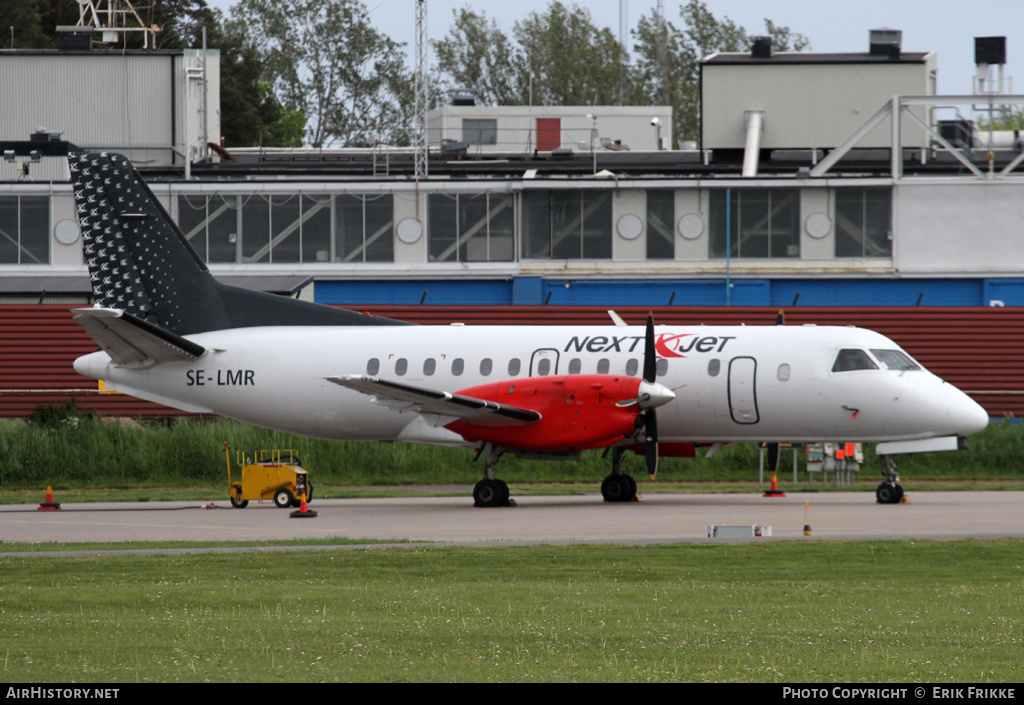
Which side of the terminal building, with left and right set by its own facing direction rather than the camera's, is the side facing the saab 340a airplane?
front

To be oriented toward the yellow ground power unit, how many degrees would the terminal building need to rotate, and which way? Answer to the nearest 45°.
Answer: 0° — it already faces it

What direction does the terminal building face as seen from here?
toward the camera

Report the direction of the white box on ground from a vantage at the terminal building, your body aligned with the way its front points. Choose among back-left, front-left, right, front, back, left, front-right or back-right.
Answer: front

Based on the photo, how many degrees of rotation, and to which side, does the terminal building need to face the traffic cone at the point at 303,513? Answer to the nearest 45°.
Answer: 0° — it already faces it

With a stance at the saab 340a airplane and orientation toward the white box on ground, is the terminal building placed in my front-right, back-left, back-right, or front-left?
back-left
